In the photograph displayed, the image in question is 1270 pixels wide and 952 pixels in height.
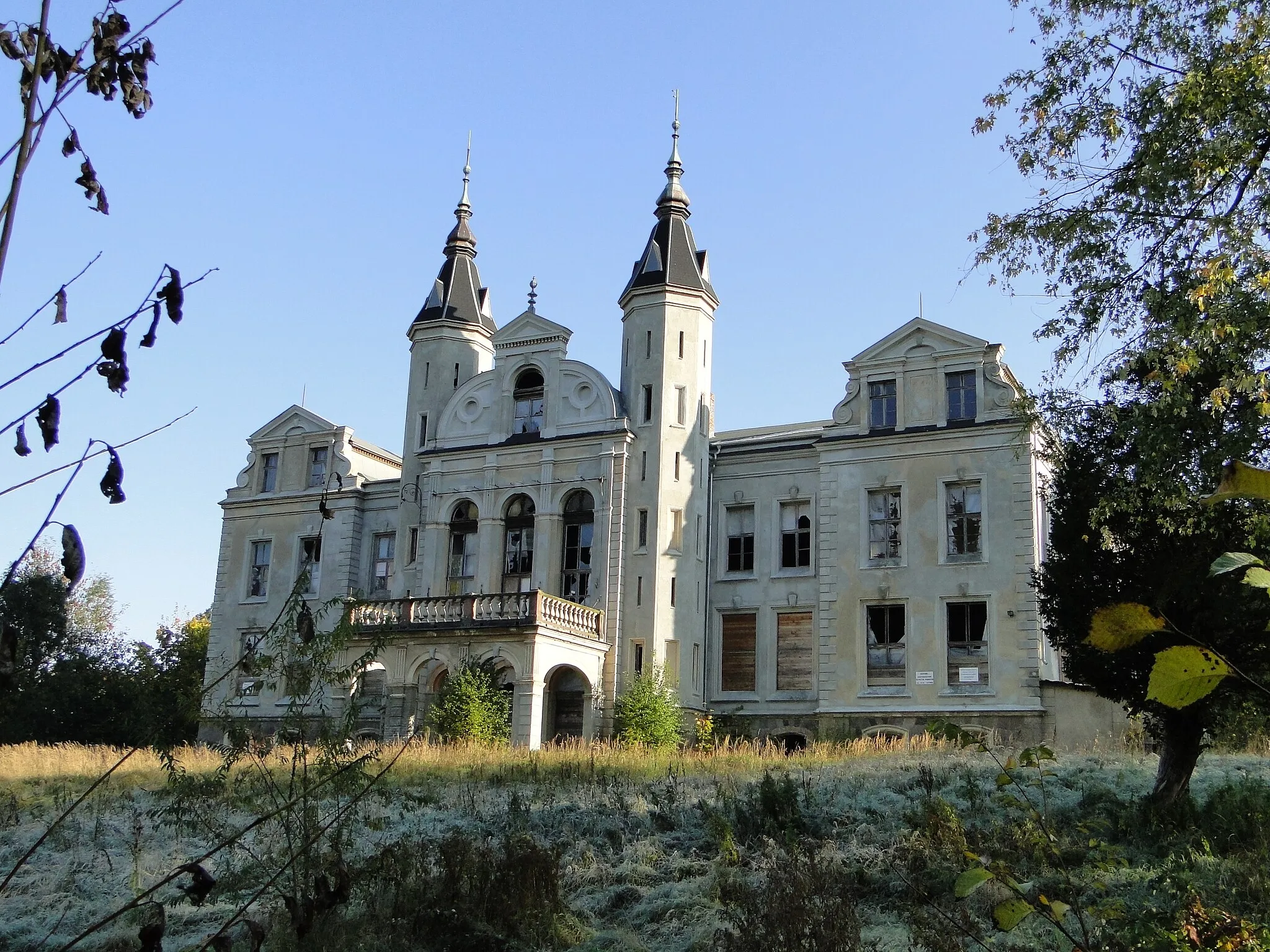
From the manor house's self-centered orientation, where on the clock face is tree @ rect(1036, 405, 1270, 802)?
The tree is roughly at 10 o'clock from the manor house.

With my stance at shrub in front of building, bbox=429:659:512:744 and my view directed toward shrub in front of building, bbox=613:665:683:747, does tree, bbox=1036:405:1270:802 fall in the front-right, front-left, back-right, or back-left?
front-right

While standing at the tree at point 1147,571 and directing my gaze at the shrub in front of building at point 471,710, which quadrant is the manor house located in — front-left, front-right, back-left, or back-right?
front-right

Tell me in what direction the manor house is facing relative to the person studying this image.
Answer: facing the viewer and to the left of the viewer
